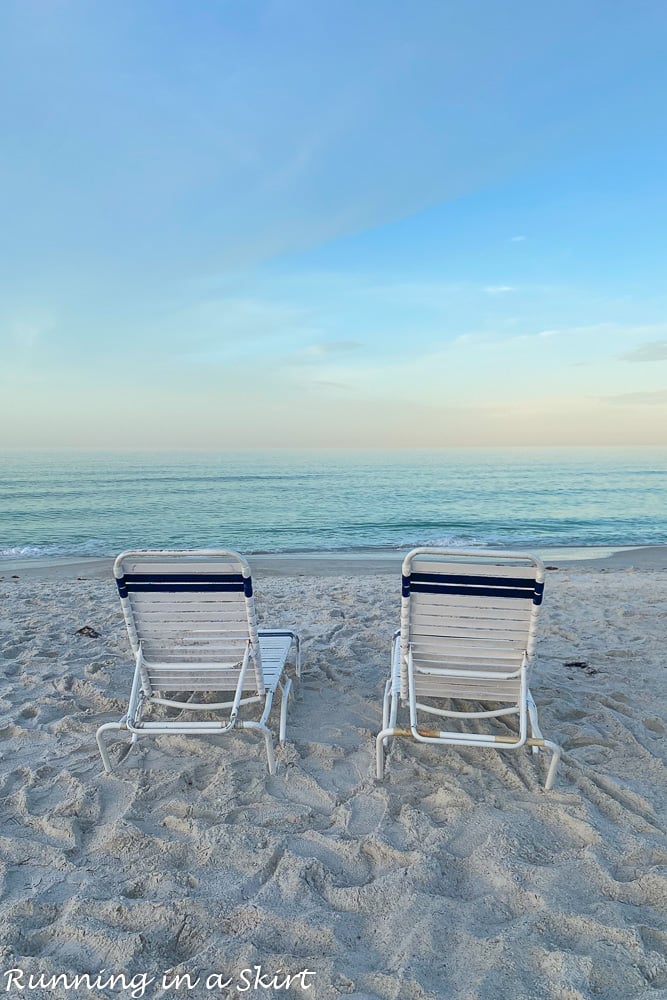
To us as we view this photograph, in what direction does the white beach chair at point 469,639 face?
facing away from the viewer

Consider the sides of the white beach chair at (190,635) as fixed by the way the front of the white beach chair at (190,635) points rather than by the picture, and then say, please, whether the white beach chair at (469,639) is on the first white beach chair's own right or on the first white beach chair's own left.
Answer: on the first white beach chair's own right

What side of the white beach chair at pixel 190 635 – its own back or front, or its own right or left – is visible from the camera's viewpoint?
back

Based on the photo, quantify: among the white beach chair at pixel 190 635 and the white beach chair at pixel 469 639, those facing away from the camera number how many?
2

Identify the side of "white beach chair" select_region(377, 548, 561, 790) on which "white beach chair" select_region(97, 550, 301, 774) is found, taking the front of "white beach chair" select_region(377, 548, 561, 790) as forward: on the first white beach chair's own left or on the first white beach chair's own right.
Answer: on the first white beach chair's own left
